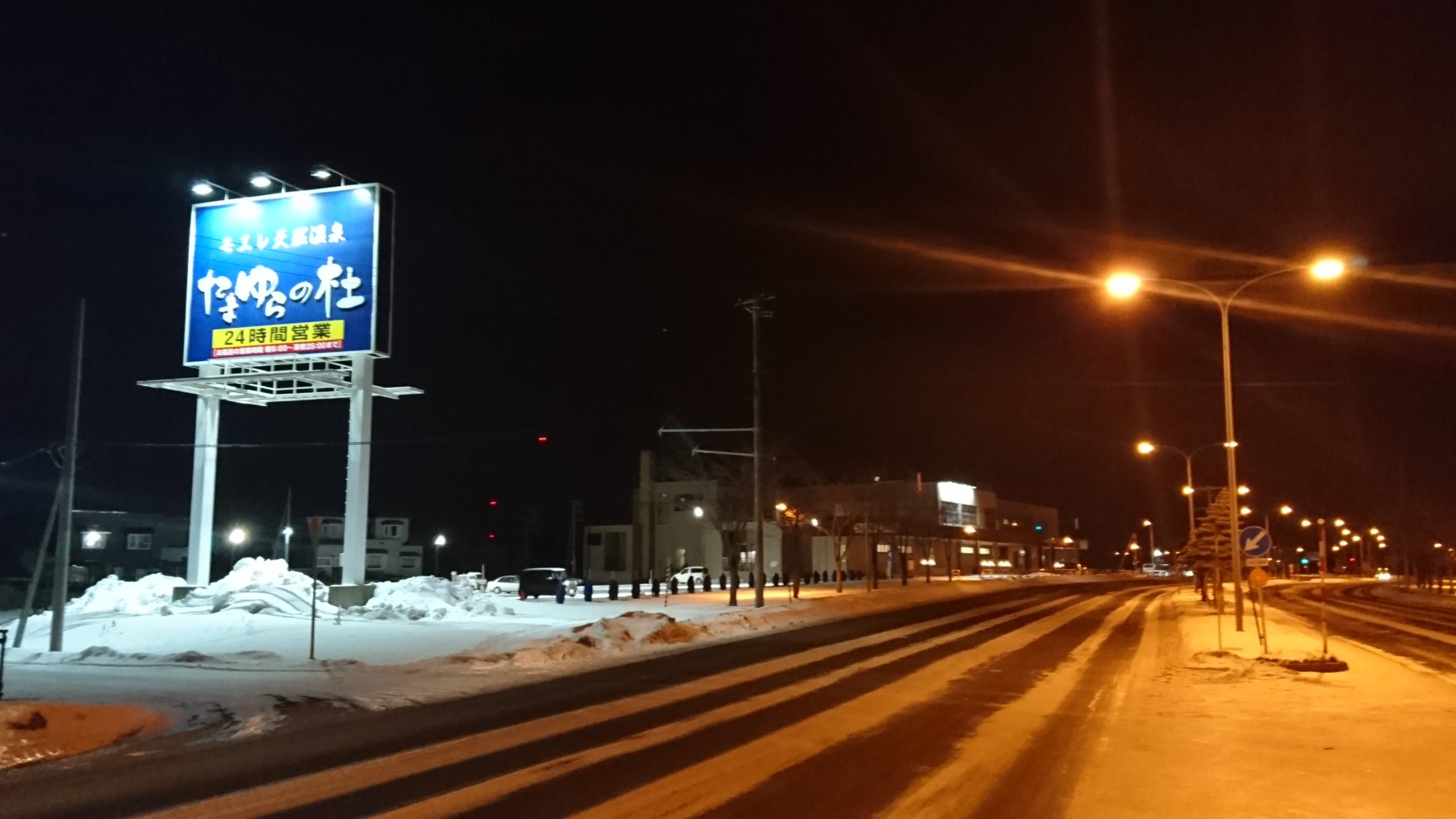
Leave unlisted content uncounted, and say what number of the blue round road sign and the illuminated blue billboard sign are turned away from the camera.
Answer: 0

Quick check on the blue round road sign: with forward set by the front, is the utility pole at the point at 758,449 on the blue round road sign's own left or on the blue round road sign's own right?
on the blue round road sign's own right

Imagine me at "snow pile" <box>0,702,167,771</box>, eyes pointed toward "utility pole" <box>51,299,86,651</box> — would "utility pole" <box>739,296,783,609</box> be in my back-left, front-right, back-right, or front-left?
front-right

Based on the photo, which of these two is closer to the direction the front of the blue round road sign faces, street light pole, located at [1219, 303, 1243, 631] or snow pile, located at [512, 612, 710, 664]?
the snow pile

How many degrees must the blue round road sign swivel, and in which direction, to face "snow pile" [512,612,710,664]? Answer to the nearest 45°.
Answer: approximately 90° to its right

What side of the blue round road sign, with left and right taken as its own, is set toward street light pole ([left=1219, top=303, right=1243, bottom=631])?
back

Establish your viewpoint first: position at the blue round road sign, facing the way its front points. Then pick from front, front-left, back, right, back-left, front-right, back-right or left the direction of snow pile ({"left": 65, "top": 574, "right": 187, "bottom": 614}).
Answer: right

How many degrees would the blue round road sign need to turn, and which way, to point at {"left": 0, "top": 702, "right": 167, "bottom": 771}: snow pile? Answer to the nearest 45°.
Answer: approximately 45° to its right

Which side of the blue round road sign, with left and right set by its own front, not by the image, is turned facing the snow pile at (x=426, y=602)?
right

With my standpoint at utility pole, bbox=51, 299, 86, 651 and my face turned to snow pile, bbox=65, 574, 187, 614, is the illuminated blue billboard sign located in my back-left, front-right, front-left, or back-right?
front-right

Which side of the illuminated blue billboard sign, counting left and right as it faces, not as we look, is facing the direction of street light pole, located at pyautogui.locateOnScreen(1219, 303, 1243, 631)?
left

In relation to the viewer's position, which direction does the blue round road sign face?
facing the viewer

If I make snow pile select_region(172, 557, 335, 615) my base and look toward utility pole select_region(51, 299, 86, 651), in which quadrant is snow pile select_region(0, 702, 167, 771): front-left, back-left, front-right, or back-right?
front-left
